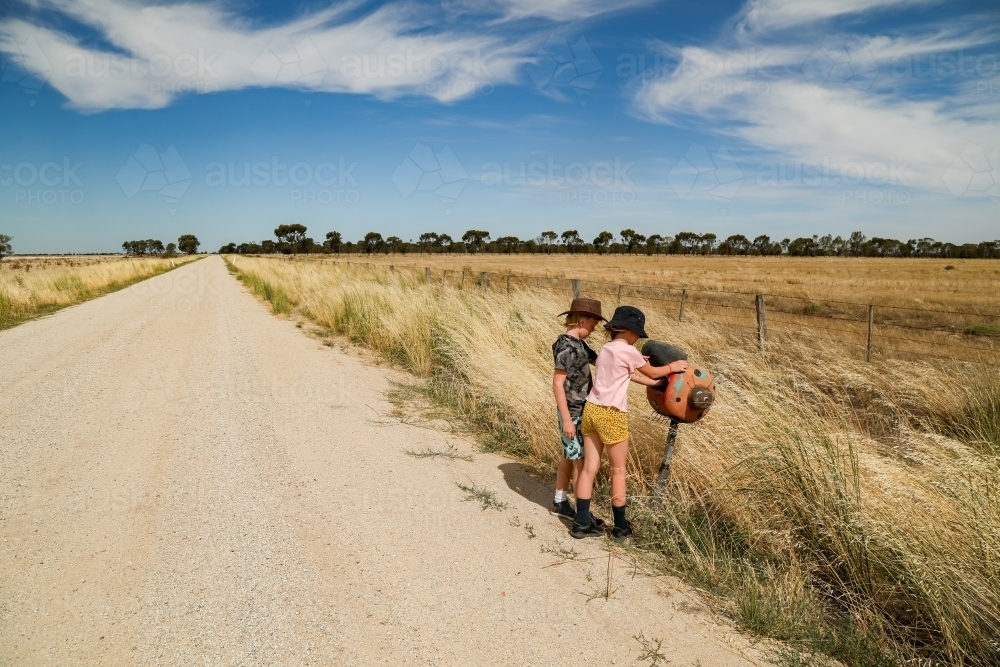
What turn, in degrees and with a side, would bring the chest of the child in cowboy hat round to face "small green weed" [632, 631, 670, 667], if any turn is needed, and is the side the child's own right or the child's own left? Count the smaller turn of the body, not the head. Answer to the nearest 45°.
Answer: approximately 90° to the child's own right

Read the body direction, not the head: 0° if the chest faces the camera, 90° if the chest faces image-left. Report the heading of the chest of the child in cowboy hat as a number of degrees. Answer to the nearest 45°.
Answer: approximately 270°

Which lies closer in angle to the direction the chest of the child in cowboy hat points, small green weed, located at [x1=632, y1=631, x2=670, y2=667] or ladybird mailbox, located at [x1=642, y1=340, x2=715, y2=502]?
the ladybird mailbox

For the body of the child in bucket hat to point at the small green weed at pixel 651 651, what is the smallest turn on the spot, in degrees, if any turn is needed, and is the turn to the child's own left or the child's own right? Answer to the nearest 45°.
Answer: approximately 135° to the child's own right

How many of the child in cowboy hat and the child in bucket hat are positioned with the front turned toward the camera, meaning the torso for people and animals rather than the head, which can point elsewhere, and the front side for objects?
0

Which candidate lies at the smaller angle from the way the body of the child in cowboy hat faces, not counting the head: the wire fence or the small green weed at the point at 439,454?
the wire fence

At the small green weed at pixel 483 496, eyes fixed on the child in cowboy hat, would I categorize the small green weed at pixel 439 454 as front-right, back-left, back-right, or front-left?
back-left

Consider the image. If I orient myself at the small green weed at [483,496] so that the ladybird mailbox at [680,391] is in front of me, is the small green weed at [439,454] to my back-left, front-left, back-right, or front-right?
back-left

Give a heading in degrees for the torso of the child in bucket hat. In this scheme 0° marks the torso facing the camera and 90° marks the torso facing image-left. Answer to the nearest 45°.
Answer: approximately 225°

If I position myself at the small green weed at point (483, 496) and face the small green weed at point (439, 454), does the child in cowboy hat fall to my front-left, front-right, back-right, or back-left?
back-right
